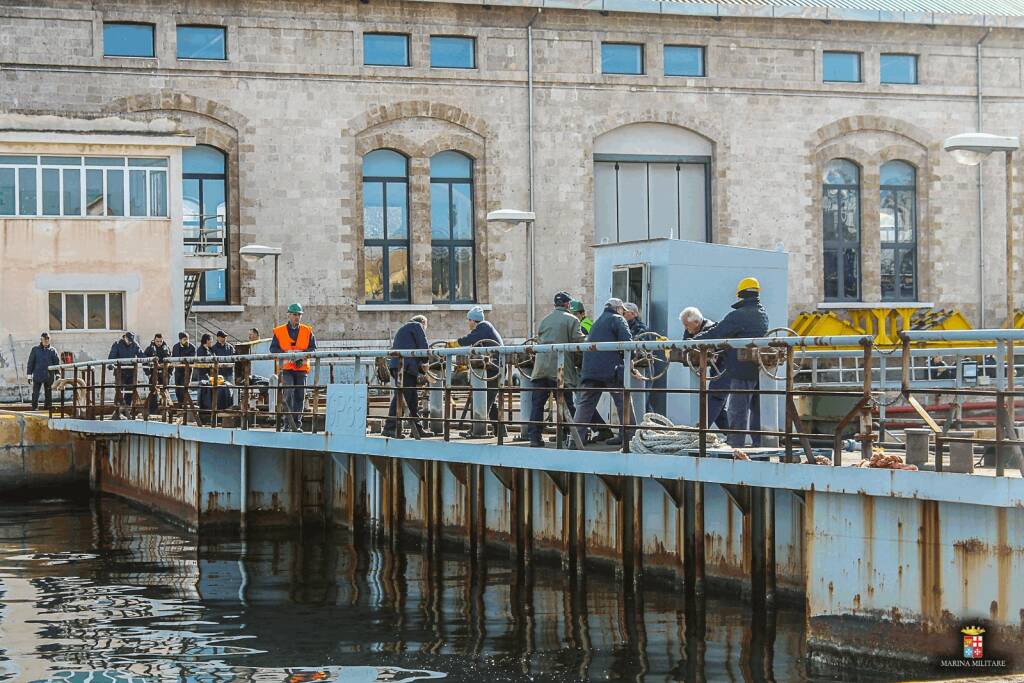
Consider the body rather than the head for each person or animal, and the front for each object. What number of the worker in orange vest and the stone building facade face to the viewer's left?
0

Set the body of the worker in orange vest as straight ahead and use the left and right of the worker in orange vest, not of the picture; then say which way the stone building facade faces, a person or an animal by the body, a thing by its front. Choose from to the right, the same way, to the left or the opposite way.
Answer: the same way

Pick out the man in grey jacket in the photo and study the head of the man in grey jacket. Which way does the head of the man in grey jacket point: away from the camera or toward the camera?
away from the camera

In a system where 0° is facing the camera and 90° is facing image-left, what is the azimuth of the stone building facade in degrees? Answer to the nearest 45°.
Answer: approximately 0°

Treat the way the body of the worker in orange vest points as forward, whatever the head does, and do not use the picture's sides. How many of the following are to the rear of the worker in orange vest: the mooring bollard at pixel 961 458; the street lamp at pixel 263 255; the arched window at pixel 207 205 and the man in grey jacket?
2

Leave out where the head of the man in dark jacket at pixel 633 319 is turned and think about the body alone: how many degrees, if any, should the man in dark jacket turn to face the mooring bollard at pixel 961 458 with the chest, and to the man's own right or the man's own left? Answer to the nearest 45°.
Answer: approximately 135° to the man's own left

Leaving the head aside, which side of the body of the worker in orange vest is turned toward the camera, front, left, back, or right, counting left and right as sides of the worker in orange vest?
front

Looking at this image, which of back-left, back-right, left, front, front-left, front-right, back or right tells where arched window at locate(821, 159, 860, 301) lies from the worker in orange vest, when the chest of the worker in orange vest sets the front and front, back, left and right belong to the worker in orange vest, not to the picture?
back-left

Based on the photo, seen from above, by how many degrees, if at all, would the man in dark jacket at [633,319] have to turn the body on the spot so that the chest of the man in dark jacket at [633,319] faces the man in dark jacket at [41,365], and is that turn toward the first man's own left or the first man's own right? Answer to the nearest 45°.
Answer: approximately 45° to the first man's own right

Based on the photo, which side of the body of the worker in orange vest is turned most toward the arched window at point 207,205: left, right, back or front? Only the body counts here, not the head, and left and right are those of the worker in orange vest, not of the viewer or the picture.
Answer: back

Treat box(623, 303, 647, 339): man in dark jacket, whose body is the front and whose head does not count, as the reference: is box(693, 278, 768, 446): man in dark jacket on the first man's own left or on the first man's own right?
on the first man's own left
